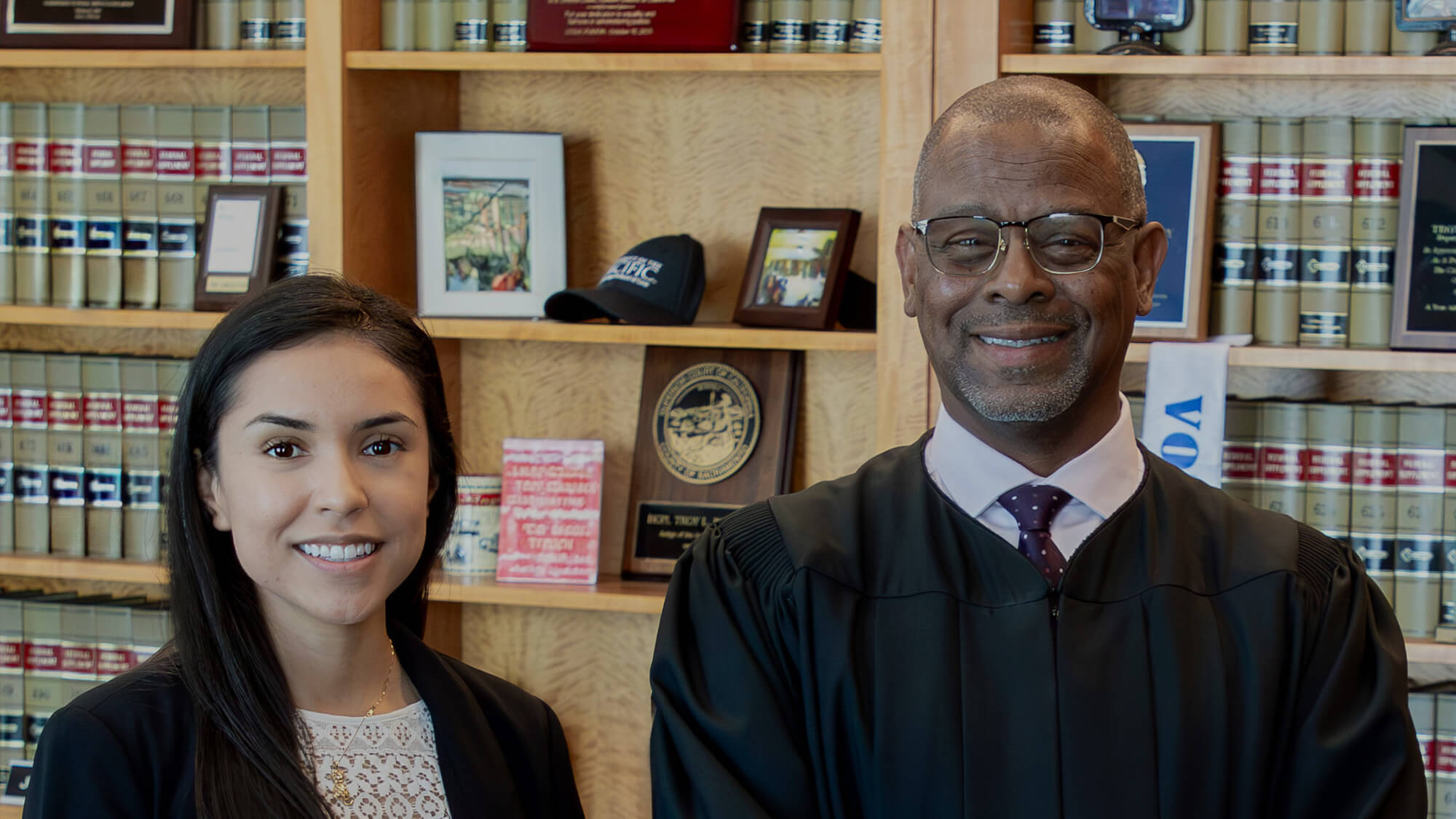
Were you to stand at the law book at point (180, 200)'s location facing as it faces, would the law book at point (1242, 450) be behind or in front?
in front

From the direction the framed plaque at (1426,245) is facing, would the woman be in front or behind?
in front
